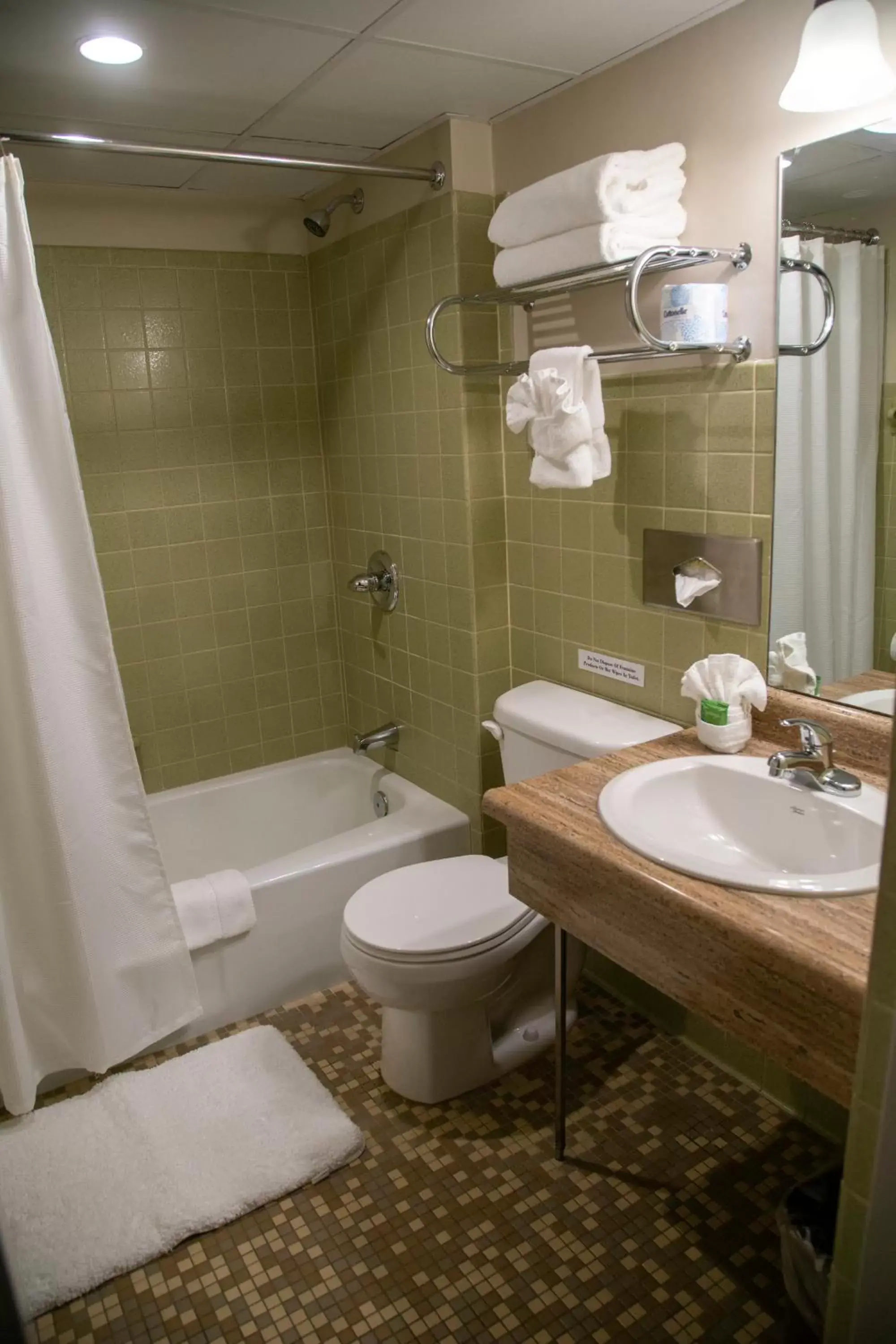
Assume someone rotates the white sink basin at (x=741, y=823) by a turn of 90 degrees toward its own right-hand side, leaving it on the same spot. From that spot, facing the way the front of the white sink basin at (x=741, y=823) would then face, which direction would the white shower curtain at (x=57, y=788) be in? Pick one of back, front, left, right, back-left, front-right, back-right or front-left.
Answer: front-left

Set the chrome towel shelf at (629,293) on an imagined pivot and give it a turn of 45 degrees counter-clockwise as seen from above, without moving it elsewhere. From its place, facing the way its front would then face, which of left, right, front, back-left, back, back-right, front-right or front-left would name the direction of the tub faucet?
back-right

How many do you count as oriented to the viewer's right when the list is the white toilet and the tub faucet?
0

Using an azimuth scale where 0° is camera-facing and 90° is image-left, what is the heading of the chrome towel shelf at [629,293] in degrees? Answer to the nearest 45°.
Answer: approximately 45°

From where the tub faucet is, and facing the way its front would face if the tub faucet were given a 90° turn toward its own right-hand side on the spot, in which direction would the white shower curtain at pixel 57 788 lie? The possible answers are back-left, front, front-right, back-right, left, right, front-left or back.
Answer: left

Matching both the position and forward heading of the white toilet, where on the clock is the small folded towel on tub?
The small folded towel on tub is roughly at 2 o'clock from the white toilet.

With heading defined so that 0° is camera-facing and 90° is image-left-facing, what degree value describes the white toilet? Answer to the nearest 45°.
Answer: approximately 45°

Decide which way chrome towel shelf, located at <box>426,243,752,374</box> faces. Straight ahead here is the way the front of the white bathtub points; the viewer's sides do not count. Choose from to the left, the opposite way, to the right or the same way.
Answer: to the right

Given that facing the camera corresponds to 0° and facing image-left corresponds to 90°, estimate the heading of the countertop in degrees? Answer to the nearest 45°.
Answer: approximately 45°

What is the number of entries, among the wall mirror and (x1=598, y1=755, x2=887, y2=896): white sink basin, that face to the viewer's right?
0

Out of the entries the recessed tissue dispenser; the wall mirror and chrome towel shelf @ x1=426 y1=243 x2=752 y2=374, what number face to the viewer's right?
0
